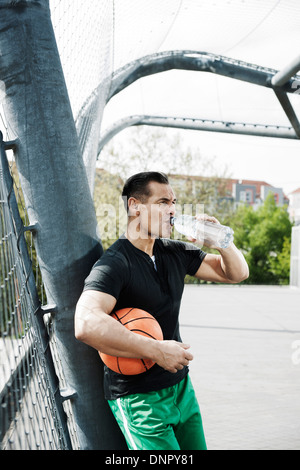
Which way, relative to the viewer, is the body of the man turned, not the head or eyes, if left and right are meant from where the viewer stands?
facing the viewer and to the right of the viewer

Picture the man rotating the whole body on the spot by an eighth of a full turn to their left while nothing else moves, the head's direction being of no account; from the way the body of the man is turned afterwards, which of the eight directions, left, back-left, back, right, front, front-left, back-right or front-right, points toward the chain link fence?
back
